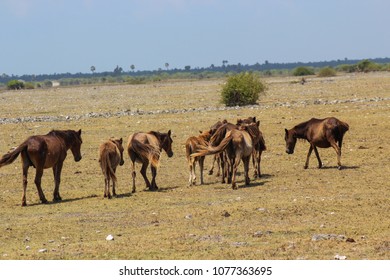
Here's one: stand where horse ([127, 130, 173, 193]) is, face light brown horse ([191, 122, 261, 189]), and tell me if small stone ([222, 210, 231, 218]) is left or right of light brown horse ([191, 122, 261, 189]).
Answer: right

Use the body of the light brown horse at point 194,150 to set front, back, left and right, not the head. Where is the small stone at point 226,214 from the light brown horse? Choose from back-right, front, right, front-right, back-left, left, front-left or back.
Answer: back-right

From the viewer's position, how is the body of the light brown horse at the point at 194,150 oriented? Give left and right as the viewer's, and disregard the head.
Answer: facing away from the viewer and to the right of the viewer

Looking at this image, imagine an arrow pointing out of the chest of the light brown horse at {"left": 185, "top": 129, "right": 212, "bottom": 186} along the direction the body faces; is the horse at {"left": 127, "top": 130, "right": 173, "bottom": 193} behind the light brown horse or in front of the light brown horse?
behind

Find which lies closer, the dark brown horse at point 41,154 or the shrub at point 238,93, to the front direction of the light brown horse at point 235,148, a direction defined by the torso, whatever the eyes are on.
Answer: the shrub

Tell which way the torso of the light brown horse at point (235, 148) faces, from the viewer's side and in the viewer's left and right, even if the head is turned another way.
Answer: facing away from the viewer and to the right of the viewer

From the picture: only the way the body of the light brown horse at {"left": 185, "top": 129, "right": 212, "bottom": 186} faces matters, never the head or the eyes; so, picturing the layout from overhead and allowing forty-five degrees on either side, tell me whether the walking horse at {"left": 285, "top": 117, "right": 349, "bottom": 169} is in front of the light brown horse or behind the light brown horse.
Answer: in front

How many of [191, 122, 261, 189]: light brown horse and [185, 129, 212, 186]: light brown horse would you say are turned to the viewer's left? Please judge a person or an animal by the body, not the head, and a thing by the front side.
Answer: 0

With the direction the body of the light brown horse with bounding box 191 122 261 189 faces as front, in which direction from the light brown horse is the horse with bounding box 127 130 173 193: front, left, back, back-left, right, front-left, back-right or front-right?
back-left

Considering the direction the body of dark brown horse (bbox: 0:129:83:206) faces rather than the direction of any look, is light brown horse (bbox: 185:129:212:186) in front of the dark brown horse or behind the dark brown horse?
in front
